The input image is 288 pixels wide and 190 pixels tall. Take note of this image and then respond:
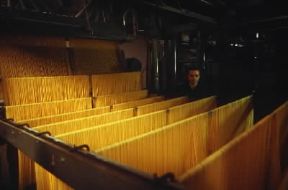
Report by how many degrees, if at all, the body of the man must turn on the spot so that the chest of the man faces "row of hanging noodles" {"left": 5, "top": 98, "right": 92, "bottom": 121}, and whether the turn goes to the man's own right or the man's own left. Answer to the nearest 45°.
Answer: approximately 45° to the man's own right

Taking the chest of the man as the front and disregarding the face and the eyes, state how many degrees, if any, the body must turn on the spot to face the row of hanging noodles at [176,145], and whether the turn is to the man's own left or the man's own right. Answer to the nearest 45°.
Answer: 0° — they already face it

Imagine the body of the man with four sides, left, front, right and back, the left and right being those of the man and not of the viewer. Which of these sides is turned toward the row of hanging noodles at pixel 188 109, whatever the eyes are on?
front

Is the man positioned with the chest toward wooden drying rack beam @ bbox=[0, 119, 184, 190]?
yes

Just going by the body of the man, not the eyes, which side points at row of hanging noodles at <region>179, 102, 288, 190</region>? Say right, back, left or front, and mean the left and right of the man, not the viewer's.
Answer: front

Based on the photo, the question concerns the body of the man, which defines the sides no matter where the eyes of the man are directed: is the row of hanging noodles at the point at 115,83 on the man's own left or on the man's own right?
on the man's own right

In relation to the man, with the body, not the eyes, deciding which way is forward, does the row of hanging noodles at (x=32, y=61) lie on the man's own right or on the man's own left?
on the man's own right

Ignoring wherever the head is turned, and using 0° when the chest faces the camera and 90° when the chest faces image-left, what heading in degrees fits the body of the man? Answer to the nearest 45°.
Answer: approximately 0°

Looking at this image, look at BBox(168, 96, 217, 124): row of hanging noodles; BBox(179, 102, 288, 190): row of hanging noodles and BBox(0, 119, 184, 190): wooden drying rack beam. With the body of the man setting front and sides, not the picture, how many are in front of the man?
3

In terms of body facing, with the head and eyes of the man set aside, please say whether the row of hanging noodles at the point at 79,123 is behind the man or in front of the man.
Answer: in front
